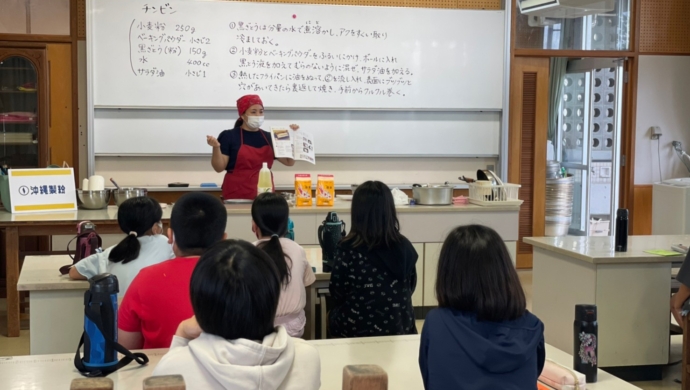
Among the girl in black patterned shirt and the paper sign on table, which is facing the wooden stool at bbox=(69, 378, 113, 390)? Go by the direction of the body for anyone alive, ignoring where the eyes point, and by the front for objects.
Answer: the paper sign on table

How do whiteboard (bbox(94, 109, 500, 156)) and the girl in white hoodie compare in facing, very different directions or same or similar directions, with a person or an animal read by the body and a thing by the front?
very different directions

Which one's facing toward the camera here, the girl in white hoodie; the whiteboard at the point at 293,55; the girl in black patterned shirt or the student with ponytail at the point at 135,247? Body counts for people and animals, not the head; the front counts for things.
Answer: the whiteboard

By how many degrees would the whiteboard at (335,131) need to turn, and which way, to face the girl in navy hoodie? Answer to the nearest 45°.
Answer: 0° — it already faces them

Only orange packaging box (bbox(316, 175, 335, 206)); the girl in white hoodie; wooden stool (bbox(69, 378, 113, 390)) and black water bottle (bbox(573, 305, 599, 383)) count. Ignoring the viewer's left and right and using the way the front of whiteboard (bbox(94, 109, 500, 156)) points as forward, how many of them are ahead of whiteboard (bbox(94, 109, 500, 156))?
4

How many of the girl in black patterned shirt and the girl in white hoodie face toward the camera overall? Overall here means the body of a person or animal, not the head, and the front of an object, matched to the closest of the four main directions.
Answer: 0

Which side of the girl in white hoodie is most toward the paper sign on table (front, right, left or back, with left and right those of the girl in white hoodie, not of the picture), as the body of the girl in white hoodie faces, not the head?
front

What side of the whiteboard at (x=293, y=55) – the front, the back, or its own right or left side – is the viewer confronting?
front

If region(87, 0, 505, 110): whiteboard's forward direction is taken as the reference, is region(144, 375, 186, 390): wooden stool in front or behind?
in front

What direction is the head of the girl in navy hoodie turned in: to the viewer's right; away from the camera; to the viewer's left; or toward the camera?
away from the camera

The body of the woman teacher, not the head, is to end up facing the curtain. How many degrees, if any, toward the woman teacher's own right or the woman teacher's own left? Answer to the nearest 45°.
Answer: approximately 90° to the woman teacher's own left

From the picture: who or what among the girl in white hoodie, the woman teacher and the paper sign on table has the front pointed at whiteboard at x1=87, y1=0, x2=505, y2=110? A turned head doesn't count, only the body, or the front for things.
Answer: the girl in white hoodie

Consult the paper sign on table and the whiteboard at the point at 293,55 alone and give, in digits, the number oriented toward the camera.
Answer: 2

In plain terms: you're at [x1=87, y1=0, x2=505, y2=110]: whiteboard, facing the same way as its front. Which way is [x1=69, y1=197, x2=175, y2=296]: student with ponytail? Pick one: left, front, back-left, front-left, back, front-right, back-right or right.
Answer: front

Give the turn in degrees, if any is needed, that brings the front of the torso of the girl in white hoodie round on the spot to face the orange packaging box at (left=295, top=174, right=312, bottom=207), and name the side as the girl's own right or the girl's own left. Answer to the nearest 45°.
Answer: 0° — they already face it

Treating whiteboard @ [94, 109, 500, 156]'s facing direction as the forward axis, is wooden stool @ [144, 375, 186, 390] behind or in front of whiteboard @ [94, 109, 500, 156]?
in front

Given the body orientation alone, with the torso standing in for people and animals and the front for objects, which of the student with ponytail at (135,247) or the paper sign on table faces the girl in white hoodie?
the paper sign on table

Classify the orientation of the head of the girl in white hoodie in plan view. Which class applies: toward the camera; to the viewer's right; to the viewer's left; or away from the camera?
away from the camera

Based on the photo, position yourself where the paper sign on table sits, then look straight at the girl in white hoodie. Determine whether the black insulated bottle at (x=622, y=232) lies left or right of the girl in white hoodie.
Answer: left

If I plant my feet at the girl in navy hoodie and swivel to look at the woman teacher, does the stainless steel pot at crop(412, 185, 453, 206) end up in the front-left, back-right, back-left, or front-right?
front-right

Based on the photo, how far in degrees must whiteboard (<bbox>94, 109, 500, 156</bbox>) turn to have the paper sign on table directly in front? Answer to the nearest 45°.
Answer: approximately 45° to its right

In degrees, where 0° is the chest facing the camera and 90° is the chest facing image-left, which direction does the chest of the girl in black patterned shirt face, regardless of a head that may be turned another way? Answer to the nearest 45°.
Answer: approximately 180°

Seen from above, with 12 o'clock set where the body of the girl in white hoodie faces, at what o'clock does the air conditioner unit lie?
The air conditioner unit is roughly at 1 o'clock from the girl in white hoodie.

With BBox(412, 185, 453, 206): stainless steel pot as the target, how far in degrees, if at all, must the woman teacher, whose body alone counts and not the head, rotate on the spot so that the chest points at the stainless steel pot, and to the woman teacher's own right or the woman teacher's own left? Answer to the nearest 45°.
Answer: approximately 45° to the woman teacher's own left
